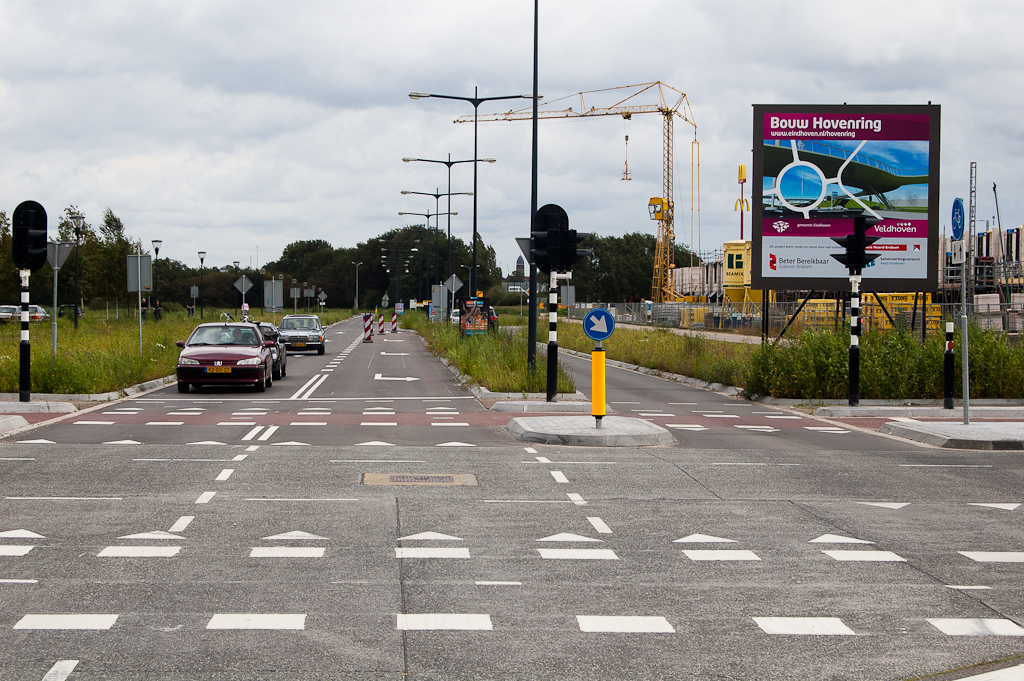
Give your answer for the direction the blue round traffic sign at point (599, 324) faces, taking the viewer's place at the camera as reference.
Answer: facing the viewer

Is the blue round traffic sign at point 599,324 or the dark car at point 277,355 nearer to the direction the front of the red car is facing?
the blue round traffic sign

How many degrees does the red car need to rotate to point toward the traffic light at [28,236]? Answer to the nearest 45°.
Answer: approximately 45° to its right

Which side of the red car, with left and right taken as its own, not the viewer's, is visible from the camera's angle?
front

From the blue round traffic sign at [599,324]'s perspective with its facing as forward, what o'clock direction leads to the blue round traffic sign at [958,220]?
the blue round traffic sign at [958,220] is roughly at 9 o'clock from the blue round traffic sign at [599,324].

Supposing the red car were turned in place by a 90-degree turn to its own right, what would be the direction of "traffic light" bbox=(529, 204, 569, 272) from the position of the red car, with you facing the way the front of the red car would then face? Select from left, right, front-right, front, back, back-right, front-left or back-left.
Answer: back-left

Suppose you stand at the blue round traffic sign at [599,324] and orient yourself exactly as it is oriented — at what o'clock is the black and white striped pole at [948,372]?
The black and white striped pole is roughly at 8 o'clock from the blue round traffic sign.

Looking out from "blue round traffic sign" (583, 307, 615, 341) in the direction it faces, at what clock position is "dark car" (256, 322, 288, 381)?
The dark car is roughly at 5 o'clock from the blue round traffic sign.

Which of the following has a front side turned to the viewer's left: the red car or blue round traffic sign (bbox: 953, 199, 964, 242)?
the blue round traffic sign

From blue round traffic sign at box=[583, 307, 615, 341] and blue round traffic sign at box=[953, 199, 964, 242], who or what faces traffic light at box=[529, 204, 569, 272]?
blue round traffic sign at box=[953, 199, 964, 242]

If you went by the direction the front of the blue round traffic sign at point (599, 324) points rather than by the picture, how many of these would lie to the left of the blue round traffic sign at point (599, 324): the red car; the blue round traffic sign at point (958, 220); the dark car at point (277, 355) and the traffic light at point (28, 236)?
1

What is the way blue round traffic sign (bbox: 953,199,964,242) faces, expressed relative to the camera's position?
facing to the left of the viewer

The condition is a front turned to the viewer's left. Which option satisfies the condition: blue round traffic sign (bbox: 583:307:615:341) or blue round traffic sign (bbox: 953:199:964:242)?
blue round traffic sign (bbox: 953:199:964:242)

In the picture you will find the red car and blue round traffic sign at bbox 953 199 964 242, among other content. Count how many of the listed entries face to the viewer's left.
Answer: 1
